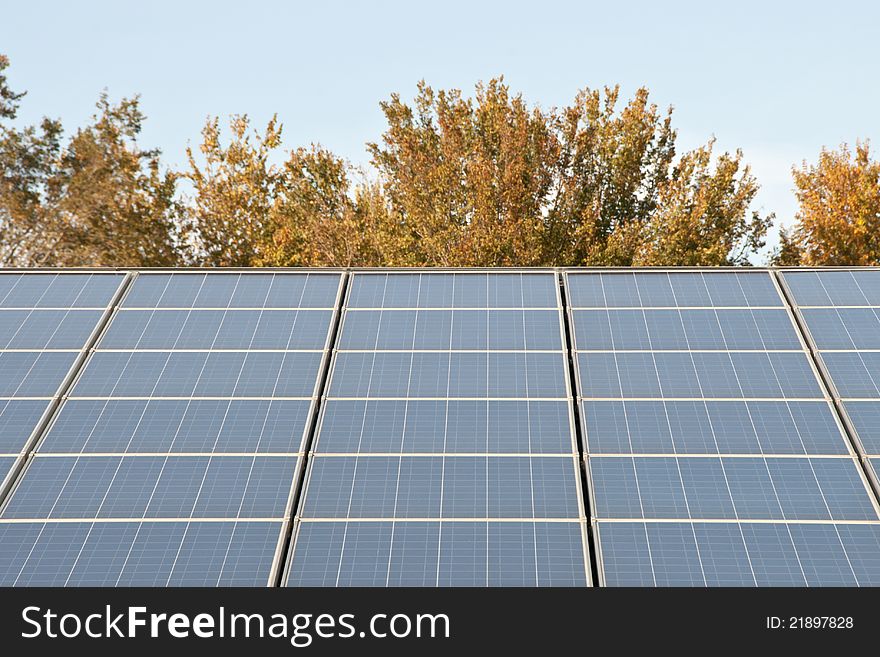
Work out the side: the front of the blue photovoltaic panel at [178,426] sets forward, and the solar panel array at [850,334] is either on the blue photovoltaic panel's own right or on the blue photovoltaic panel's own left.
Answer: on the blue photovoltaic panel's own left

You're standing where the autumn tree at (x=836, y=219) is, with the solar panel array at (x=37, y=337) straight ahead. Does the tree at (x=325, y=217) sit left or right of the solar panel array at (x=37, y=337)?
right
